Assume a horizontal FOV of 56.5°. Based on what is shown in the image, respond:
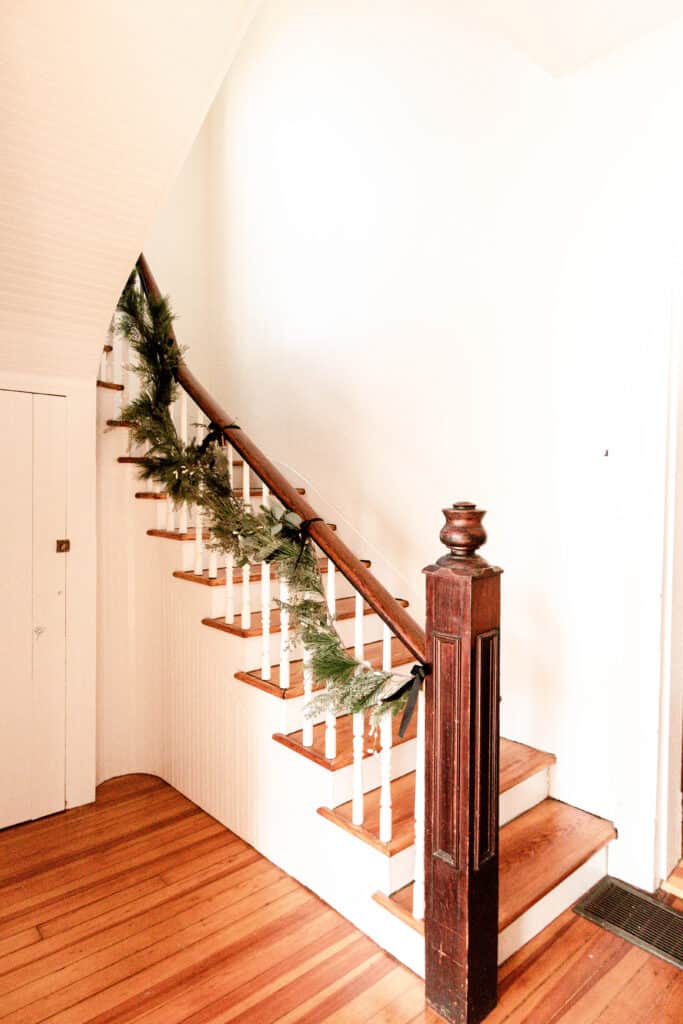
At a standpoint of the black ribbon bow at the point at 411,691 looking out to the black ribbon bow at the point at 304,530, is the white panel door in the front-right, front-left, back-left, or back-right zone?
front-left

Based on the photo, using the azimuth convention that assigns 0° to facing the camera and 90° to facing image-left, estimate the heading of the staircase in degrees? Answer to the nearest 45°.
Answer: approximately 315°

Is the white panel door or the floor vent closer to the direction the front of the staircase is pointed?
the floor vent

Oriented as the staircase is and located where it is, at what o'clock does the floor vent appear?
The floor vent is roughly at 11 o'clock from the staircase.
